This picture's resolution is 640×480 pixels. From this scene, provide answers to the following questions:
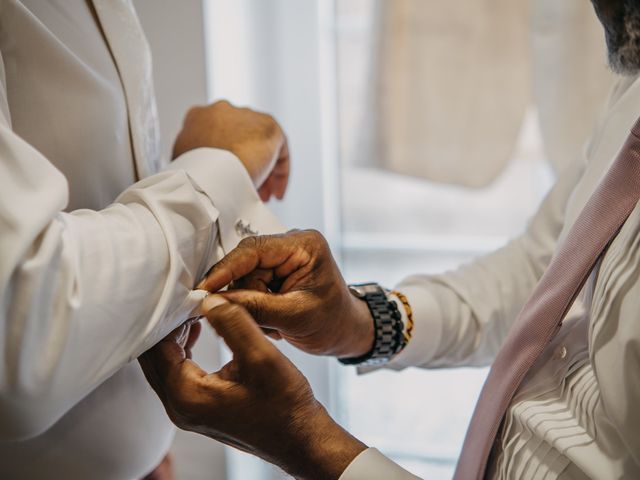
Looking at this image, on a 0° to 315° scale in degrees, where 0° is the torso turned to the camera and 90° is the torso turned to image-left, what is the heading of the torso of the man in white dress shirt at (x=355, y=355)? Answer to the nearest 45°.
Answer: approximately 90°

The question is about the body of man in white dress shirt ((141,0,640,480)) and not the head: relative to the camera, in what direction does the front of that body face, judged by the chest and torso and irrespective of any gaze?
to the viewer's left
